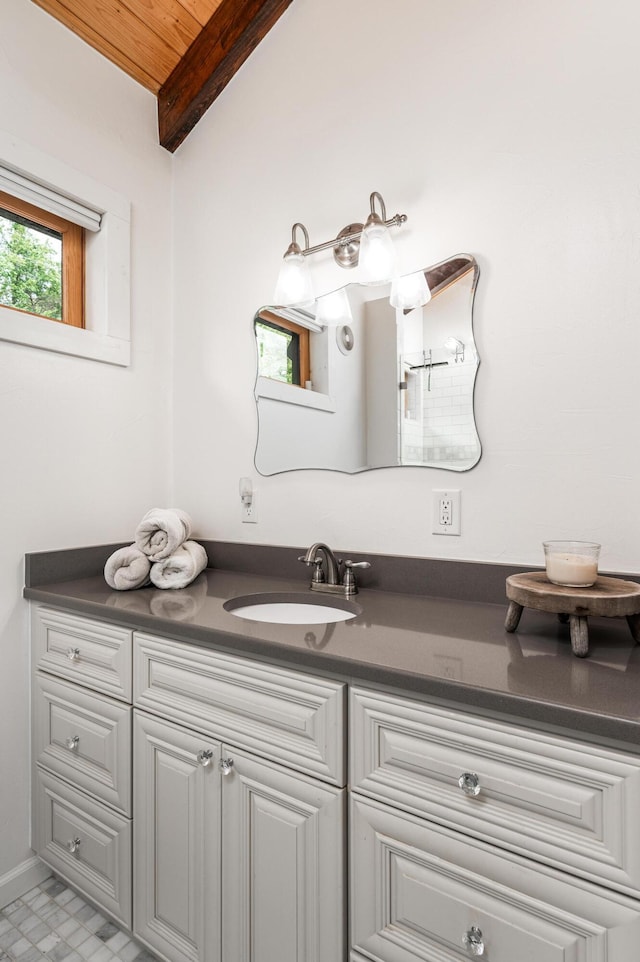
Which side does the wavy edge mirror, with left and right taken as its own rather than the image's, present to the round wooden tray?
left

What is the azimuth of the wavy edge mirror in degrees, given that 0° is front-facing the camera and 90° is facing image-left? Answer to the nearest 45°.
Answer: approximately 45°

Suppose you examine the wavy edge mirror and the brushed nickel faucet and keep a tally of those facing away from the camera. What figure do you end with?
0

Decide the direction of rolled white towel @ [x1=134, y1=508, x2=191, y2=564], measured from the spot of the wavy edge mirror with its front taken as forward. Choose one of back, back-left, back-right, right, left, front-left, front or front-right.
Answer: front-right

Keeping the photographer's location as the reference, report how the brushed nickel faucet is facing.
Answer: facing the viewer and to the left of the viewer

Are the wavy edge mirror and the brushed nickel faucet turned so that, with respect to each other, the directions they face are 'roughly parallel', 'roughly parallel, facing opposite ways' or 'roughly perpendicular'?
roughly parallel

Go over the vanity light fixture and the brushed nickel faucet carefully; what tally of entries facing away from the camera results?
0

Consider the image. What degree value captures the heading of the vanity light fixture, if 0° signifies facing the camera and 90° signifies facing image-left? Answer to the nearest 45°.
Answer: approximately 45°
